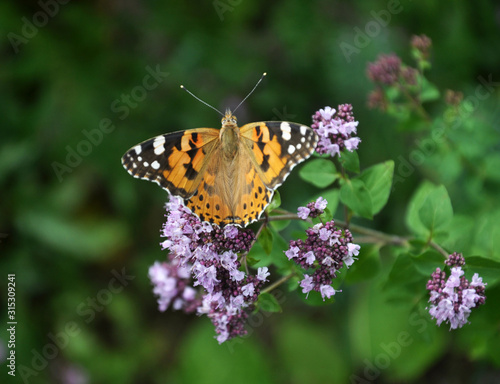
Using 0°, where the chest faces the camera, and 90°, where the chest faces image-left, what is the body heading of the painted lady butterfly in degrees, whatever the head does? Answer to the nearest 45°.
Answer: approximately 180°
